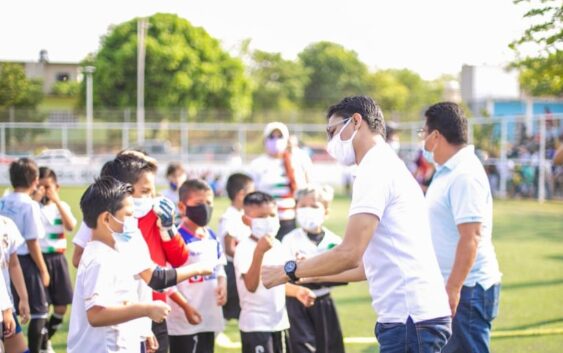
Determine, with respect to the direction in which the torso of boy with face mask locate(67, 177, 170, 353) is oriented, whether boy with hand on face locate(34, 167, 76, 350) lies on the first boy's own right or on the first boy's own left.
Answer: on the first boy's own left

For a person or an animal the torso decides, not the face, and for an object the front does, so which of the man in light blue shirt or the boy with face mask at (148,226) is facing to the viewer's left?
the man in light blue shirt

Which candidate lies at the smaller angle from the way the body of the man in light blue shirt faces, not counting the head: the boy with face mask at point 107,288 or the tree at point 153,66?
the boy with face mask

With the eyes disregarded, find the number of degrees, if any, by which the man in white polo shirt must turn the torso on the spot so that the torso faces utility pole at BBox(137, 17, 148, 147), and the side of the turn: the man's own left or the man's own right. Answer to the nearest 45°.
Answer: approximately 90° to the man's own right

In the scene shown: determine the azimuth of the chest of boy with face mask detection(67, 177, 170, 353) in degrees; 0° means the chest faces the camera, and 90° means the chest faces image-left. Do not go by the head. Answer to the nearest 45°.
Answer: approximately 270°

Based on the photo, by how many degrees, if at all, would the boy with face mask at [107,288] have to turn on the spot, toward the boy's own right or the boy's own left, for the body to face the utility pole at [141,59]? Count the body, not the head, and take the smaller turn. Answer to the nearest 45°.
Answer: approximately 90° to the boy's own left

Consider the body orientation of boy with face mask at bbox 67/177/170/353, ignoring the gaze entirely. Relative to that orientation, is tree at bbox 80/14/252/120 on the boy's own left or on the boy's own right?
on the boy's own left

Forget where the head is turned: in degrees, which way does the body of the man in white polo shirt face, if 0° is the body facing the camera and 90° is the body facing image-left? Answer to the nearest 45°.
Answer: approximately 90°
